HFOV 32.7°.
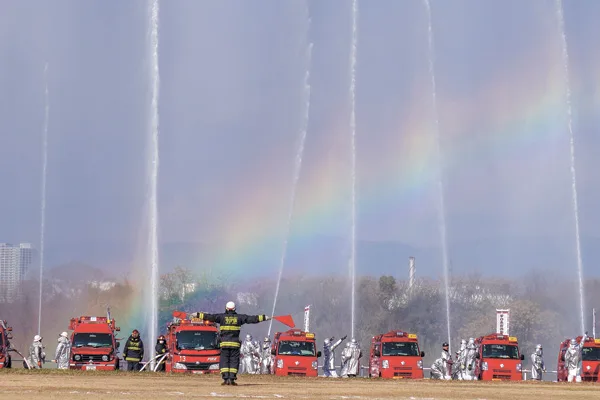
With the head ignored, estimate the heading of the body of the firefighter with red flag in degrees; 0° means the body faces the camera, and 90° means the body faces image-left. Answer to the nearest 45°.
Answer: approximately 180°
